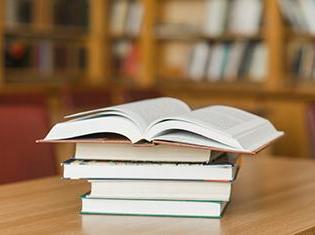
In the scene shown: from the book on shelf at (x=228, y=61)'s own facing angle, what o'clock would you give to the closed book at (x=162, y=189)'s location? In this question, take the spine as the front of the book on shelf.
The closed book is roughly at 12 o'clock from the book on shelf.

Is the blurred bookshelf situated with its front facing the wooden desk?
yes

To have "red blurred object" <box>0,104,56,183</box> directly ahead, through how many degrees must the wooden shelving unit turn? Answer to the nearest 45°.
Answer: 0° — it already faces it

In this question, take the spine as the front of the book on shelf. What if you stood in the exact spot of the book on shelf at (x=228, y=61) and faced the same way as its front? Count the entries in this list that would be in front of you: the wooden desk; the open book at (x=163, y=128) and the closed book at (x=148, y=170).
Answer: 3
